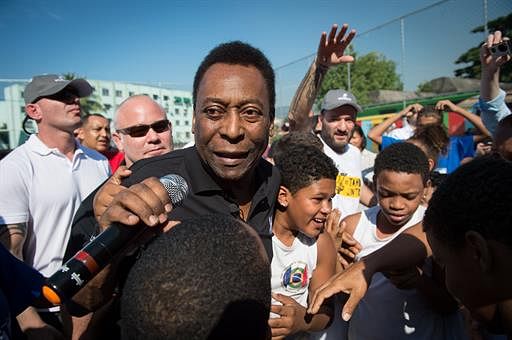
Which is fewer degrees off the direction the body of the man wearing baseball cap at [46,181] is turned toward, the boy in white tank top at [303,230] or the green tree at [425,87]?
the boy in white tank top

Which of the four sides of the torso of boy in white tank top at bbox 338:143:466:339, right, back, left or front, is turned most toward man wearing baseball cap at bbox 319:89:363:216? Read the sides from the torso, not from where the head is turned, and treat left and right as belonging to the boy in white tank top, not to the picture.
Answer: back

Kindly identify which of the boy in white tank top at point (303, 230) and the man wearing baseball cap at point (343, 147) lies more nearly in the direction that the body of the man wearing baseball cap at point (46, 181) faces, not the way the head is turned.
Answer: the boy in white tank top

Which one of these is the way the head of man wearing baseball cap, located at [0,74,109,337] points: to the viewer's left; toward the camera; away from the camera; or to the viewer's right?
to the viewer's right

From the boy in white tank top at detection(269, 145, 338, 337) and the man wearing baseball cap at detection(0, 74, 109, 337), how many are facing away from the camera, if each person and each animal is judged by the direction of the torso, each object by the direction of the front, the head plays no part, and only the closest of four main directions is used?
0

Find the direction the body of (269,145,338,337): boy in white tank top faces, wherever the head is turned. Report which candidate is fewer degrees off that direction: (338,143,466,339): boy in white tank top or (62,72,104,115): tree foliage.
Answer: the boy in white tank top

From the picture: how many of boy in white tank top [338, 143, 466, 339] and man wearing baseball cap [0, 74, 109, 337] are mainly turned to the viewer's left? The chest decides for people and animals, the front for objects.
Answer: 0

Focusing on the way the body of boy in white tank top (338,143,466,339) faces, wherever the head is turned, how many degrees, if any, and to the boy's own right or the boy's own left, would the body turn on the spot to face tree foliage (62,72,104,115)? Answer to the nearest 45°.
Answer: approximately 135° to the boy's own right

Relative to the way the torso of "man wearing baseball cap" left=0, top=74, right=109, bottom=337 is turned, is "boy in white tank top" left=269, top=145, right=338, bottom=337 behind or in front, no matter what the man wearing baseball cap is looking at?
in front

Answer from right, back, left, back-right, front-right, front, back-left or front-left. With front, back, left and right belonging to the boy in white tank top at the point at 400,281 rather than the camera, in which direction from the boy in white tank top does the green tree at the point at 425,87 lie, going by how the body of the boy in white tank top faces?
back
